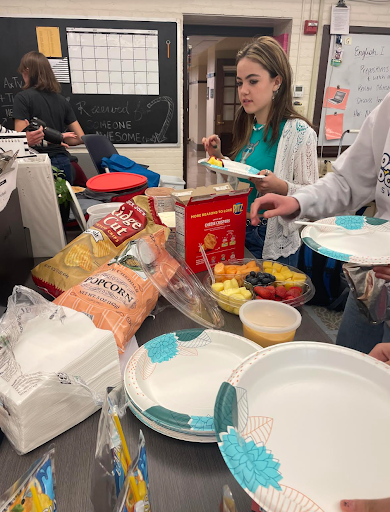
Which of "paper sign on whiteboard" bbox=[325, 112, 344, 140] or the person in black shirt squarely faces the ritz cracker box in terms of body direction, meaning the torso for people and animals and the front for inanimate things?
the paper sign on whiteboard

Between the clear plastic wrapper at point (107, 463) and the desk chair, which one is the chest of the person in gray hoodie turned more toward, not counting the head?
the clear plastic wrapper

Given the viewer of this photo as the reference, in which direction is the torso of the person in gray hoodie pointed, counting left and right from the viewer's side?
facing the viewer and to the left of the viewer

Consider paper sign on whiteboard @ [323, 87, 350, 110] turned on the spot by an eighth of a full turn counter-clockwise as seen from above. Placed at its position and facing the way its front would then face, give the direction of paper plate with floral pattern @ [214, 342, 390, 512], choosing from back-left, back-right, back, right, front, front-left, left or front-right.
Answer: front-right

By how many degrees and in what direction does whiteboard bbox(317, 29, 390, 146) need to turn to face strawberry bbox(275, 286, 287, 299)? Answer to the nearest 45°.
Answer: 0° — it already faces it

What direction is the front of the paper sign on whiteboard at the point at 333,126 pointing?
toward the camera

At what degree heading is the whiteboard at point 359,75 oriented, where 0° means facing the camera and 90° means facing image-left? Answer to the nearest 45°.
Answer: approximately 0°

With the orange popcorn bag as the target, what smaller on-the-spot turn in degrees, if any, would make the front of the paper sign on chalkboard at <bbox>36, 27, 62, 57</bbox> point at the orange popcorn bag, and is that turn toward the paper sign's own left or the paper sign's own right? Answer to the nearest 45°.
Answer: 0° — it already faces it

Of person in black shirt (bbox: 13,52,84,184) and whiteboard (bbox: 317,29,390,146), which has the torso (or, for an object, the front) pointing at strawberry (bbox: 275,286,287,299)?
the whiteboard

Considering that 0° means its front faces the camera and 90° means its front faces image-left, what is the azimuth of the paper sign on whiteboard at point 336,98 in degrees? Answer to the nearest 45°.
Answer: approximately 0°

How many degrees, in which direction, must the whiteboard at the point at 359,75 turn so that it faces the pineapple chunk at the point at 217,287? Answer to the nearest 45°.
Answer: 0° — it already faces it

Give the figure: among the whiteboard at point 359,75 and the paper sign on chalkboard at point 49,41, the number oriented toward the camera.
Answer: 2

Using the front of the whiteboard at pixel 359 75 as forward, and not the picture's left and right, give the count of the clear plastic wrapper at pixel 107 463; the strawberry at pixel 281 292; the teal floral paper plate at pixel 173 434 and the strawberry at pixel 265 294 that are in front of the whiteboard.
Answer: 4

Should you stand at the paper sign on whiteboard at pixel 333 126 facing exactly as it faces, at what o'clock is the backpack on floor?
The backpack on floor is roughly at 12 o'clock from the paper sign on whiteboard.

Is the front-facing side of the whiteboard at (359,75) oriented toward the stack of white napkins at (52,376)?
yes

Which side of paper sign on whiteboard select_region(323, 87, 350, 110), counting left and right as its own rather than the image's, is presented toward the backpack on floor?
front

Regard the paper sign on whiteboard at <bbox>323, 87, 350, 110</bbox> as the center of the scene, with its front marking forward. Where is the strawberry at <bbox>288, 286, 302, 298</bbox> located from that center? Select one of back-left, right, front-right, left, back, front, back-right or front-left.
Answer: front
